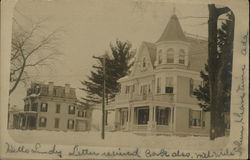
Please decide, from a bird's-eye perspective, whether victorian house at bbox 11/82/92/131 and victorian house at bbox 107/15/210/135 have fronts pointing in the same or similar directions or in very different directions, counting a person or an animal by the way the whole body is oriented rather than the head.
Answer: same or similar directions

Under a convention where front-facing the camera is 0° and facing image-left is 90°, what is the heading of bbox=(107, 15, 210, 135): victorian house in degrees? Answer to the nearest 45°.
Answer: approximately 45°

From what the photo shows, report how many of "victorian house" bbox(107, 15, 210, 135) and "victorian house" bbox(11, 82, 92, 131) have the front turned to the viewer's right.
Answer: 0

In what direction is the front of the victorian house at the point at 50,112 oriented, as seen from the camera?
facing the viewer and to the left of the viewer
